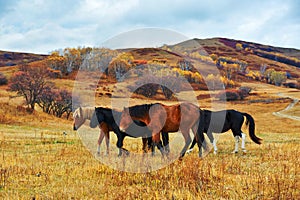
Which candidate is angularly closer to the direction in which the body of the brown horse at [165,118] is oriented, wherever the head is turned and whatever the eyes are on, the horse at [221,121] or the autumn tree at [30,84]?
the autumn tree

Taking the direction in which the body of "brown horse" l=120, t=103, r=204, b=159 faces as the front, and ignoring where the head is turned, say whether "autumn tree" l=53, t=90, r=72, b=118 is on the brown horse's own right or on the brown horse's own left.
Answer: on the brown horse's own right

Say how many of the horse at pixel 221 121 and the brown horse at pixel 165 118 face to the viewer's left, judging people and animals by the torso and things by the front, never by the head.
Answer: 2

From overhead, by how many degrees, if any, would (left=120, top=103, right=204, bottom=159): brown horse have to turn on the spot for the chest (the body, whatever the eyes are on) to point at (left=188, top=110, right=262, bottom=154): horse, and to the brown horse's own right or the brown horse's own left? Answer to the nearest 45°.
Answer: approximately 135° to the brown horse's own right

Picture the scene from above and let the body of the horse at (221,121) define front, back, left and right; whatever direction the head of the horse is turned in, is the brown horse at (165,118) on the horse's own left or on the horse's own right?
on the horse's own left

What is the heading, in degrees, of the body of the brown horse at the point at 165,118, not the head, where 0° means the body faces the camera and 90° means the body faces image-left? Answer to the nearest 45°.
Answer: approximately 90°

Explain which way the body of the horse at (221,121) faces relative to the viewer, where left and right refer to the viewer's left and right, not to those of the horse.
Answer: facing to the left of the viewer
